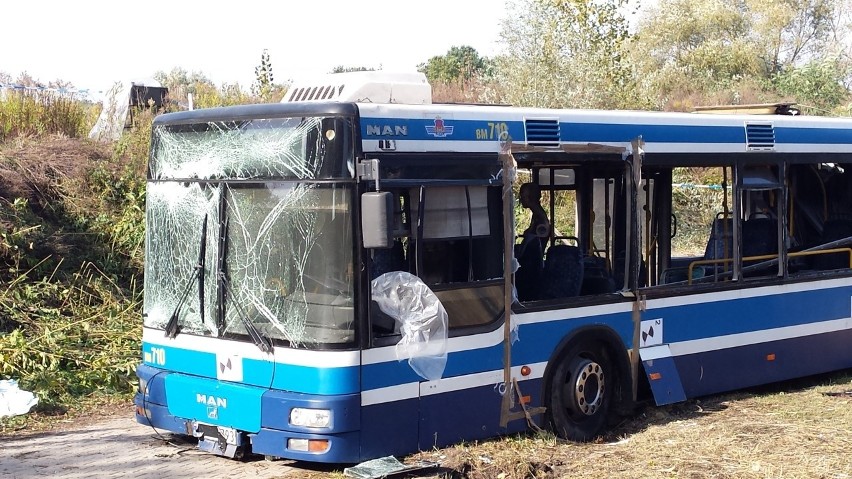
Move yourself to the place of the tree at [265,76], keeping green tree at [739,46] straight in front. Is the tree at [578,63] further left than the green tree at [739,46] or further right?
right

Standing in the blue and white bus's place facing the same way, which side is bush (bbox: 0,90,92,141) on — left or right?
on its right

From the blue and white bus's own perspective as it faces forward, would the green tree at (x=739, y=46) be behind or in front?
behind

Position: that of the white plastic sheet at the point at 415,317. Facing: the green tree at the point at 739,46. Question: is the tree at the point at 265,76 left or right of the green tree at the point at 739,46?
left

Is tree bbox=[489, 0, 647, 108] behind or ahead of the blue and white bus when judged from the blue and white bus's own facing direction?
behind

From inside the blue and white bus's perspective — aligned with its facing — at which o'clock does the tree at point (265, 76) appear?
The tree is roughly at 4 o'clock from the blue and white bus.

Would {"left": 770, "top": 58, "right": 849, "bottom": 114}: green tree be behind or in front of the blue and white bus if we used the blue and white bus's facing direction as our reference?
behind

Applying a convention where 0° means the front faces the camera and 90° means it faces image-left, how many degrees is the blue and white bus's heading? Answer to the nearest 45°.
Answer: approximately 45°
